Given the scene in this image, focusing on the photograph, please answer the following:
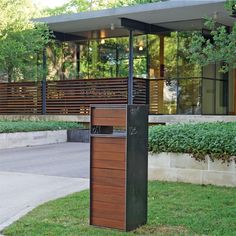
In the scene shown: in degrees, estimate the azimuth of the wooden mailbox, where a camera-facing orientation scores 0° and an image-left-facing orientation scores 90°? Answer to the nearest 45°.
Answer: approximately 45°

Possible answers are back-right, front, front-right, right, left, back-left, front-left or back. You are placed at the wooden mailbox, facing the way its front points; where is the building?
back-right

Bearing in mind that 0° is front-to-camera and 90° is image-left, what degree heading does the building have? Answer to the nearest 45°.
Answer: approximately 45°

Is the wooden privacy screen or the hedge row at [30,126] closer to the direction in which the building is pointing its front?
the hedge row

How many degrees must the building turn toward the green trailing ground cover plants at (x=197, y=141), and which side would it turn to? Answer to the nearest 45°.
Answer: approximately 45° to its left
